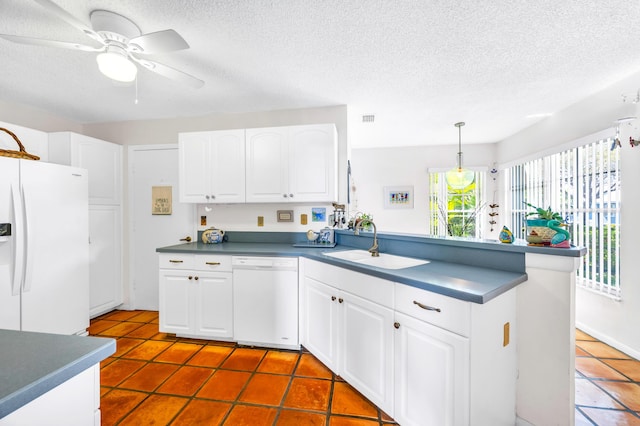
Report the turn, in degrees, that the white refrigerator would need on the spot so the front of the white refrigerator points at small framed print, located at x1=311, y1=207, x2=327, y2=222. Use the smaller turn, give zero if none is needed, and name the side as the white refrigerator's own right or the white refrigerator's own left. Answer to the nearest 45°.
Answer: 0° — it already faces it

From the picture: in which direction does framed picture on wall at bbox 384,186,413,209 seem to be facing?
toward the camera

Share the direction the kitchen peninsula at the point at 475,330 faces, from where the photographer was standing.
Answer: facing the viewer and to the left of the viewer

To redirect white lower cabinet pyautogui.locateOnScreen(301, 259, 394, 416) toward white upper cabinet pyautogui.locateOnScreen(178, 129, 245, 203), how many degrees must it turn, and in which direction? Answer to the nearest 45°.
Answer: approximately 90° to its right

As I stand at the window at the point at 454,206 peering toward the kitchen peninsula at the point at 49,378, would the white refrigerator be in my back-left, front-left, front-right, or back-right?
front-right

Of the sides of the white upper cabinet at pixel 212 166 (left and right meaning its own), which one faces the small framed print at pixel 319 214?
left

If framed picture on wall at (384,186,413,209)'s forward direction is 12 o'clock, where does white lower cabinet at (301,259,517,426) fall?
The white lower cabinet is roughly at 12 o'clock from the framed picture on wall.

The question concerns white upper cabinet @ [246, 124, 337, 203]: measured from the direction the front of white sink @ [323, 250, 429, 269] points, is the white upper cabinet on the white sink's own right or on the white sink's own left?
on the white sink's own right

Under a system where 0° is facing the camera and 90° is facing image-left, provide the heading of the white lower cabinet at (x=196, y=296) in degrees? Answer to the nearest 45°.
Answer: approximately 0°

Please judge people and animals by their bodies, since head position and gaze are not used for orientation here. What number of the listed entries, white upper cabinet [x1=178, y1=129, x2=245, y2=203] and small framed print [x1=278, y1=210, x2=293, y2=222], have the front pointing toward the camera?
2

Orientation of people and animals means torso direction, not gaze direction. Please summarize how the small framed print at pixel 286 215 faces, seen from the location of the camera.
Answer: facing the viewer

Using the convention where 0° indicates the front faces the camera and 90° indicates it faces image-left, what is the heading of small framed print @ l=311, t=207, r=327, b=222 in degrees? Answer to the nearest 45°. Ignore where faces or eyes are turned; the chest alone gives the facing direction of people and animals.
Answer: approximately 0°

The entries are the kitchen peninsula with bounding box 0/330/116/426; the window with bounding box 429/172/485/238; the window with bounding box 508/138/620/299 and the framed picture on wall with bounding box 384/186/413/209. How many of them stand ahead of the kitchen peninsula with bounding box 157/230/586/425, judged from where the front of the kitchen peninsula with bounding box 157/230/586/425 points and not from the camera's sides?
1

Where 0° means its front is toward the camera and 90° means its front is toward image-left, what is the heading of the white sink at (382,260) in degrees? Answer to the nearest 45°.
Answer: approximately 45°

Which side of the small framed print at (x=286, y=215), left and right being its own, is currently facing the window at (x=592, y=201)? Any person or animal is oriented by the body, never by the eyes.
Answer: left

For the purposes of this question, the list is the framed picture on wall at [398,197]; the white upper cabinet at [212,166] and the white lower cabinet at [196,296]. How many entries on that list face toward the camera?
3

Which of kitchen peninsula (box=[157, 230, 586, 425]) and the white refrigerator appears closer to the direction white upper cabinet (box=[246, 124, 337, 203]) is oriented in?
the kitchen peninsula

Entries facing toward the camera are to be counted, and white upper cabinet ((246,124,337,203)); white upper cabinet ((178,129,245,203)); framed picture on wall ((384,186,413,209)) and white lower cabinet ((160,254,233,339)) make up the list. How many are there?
4
